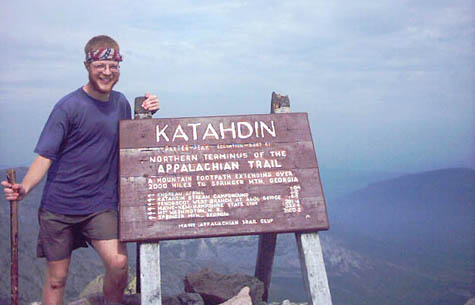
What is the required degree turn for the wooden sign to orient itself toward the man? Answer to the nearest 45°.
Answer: approximately 90° to its right

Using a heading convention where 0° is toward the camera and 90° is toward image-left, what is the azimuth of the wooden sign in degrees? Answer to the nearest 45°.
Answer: approximately 0°
